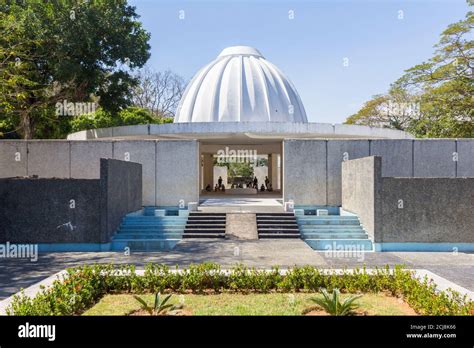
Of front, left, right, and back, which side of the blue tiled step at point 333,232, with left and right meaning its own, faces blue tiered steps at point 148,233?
right

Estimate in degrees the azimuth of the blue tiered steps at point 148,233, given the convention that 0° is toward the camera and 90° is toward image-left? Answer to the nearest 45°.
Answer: approximately 0°

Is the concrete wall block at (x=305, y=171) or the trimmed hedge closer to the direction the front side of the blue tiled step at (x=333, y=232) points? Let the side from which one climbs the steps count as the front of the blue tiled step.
the trimmed hedge

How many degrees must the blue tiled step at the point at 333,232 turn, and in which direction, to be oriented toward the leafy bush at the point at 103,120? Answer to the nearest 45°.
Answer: approximately 135° to its right

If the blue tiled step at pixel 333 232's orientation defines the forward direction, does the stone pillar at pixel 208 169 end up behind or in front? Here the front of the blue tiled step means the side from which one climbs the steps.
behind

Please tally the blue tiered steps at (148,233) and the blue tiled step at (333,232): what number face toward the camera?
2

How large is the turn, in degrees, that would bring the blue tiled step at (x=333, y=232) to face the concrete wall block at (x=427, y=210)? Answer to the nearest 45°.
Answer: approximately 90° to its left

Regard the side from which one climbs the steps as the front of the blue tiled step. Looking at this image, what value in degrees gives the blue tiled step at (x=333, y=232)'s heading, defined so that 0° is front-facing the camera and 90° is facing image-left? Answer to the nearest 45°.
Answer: approximately 0°

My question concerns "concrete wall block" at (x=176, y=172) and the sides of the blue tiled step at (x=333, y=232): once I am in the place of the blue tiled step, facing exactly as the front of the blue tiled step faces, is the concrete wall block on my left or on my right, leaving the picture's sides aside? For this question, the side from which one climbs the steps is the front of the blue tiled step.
on my right
